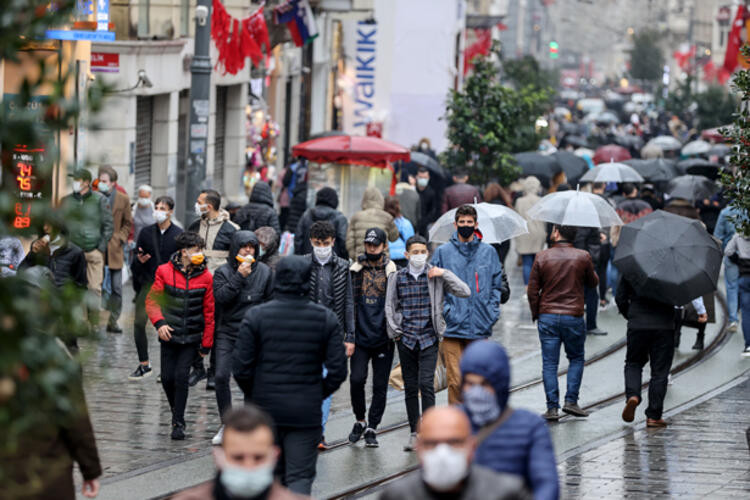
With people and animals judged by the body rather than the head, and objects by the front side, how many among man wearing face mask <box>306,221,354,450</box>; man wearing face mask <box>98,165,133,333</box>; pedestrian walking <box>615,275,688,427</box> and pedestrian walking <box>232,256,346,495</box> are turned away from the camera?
2

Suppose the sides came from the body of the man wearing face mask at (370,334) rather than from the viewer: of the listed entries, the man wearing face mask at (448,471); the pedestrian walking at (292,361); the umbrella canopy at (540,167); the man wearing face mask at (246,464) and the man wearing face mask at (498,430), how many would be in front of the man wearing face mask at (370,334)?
4

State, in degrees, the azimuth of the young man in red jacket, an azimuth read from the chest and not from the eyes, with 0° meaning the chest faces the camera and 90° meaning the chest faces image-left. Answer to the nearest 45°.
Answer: approximately 0°

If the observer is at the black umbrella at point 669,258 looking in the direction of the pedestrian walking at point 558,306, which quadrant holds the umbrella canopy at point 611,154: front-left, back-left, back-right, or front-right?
back-right

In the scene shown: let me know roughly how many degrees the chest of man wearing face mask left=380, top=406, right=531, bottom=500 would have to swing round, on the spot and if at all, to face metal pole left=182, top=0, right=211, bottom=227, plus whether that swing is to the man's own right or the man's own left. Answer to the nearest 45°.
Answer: approximately 180°

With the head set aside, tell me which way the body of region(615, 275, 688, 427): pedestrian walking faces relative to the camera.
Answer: away from the camera

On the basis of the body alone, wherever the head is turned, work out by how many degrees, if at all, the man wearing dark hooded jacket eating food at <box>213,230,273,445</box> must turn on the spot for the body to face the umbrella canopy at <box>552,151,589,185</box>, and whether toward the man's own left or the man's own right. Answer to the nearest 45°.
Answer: approximately 180°

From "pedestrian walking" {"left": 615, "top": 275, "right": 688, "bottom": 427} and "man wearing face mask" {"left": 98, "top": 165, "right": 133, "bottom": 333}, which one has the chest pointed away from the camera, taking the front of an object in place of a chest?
the pedestrian walking

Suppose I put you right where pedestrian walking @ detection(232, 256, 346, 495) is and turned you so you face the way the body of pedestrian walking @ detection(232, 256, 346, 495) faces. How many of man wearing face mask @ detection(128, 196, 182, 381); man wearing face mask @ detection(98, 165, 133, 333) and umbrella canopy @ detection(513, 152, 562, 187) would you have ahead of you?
3

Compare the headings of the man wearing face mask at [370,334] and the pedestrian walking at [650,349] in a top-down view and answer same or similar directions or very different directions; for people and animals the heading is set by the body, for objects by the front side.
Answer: very different directions

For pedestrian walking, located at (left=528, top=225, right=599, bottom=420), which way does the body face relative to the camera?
away from the camera
